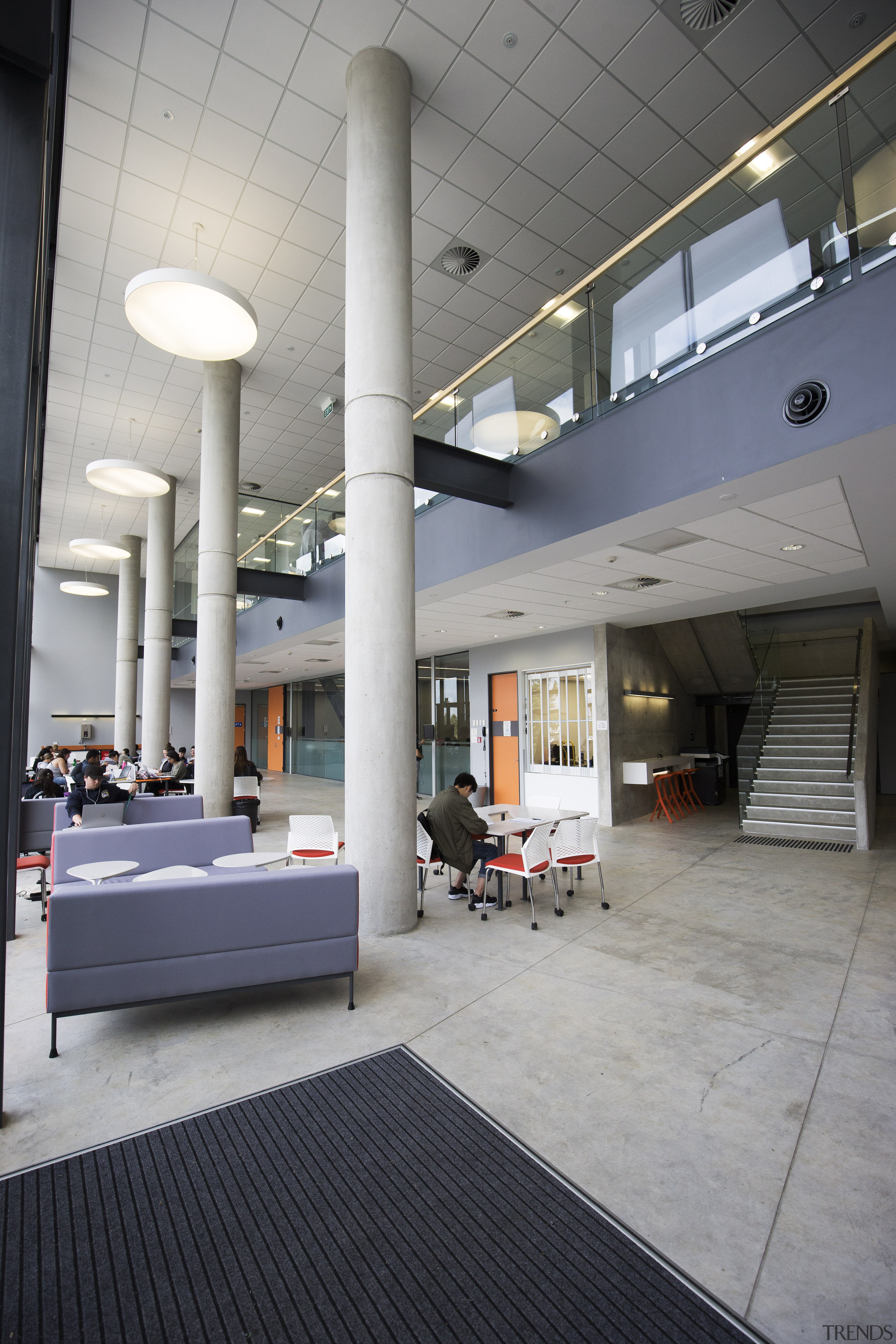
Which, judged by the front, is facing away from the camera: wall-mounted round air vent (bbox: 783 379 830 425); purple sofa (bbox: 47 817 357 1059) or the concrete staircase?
the purple sofa

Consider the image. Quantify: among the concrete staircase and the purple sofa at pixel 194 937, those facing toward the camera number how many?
1

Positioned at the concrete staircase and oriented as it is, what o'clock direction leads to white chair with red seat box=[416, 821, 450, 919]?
The white chair with red seat is roughly at 1 o'clock from the concrete staircase.

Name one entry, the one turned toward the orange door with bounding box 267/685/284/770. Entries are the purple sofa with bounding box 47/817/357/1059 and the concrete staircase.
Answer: the purple sofa

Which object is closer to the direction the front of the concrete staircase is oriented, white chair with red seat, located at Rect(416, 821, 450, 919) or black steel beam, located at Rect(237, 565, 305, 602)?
the white chair with red seat

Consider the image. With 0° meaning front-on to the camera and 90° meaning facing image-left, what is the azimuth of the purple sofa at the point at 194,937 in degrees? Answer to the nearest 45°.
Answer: approximately 180°

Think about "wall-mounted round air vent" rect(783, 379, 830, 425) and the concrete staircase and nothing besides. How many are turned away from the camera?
0

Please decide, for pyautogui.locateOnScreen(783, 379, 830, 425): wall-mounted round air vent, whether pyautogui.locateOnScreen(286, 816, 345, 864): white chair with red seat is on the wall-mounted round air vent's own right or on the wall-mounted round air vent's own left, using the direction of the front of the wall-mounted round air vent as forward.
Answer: on the wall-mounted round air vent's own right

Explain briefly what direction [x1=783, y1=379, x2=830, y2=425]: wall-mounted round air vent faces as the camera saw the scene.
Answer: facing the viewer and to the left of the viewer

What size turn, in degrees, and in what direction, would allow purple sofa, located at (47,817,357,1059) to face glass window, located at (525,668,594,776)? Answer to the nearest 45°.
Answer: approximately 45° to its right

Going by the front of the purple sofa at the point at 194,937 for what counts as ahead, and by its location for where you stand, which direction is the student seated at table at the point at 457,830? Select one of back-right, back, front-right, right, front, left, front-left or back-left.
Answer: front-right

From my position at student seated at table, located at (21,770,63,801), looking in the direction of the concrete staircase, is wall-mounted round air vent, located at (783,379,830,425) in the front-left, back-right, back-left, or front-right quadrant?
front-right

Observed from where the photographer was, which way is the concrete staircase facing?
facing the viewer

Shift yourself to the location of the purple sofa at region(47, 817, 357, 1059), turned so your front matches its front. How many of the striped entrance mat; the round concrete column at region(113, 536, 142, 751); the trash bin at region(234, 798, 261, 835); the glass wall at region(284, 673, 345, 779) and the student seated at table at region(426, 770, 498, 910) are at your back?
1

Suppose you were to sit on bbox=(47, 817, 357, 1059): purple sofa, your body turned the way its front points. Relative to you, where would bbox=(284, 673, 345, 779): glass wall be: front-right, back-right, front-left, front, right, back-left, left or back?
front
